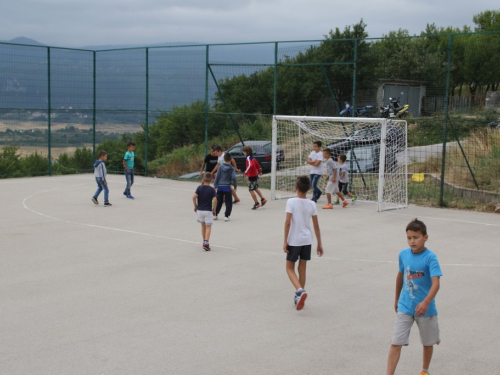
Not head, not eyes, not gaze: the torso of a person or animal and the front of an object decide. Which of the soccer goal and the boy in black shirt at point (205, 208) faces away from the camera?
the boy in black shirt

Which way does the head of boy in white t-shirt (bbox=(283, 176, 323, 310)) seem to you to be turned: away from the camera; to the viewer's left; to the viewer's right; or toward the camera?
away from the camera

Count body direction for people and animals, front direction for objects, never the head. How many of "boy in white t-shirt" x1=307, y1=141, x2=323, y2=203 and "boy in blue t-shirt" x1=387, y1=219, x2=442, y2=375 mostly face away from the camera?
0

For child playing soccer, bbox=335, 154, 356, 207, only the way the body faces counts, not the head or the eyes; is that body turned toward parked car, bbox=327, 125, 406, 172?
no

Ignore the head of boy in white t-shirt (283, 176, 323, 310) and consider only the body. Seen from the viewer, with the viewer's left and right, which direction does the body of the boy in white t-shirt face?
facing away from the viewer

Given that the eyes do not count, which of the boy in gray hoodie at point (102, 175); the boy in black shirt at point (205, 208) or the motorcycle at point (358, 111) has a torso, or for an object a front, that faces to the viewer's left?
the motorcycle

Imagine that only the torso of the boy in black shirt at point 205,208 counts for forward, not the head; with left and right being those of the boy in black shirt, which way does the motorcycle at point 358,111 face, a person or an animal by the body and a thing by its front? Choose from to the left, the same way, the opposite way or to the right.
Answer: to the left

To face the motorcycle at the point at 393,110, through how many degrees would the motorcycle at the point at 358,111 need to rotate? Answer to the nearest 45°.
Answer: approximately 180°

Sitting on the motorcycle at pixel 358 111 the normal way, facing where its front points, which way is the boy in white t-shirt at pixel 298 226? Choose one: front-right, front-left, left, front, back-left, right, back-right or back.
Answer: left

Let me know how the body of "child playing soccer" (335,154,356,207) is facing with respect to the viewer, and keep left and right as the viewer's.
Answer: facing to the left of the viewer

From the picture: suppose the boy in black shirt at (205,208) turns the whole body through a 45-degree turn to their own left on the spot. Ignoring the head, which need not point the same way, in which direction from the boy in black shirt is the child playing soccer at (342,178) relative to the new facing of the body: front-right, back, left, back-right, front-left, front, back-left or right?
right

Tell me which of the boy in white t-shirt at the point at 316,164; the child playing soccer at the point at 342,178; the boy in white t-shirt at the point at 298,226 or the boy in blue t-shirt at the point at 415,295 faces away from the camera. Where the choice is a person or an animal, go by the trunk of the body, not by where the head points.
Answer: the boy in white t-shirt at the point at 298,226

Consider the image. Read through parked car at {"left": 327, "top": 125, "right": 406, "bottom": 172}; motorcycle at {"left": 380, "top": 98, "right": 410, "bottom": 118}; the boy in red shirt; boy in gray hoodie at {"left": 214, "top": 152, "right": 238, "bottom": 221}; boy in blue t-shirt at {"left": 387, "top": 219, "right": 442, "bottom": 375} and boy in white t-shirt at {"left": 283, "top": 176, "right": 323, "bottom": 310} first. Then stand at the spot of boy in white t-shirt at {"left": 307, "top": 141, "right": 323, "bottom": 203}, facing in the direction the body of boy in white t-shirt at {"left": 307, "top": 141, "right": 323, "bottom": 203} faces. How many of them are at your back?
2

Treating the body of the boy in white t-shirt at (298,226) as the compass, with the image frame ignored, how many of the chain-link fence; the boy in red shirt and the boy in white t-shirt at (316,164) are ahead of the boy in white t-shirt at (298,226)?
3

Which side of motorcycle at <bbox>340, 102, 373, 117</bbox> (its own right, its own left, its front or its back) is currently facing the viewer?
left

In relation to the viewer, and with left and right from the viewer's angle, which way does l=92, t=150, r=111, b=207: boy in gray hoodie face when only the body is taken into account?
facing to the right of the viewer

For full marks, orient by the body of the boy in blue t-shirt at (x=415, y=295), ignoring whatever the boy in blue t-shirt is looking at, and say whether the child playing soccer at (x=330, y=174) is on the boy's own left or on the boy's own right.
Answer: on the boy's own right

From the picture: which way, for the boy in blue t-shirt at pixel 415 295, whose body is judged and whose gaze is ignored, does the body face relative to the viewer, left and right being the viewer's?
facing the viewer and to the left of the viewer

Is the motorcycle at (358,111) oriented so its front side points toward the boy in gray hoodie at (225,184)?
no

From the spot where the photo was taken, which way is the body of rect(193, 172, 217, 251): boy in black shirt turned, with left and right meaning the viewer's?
facing away from the viewer
